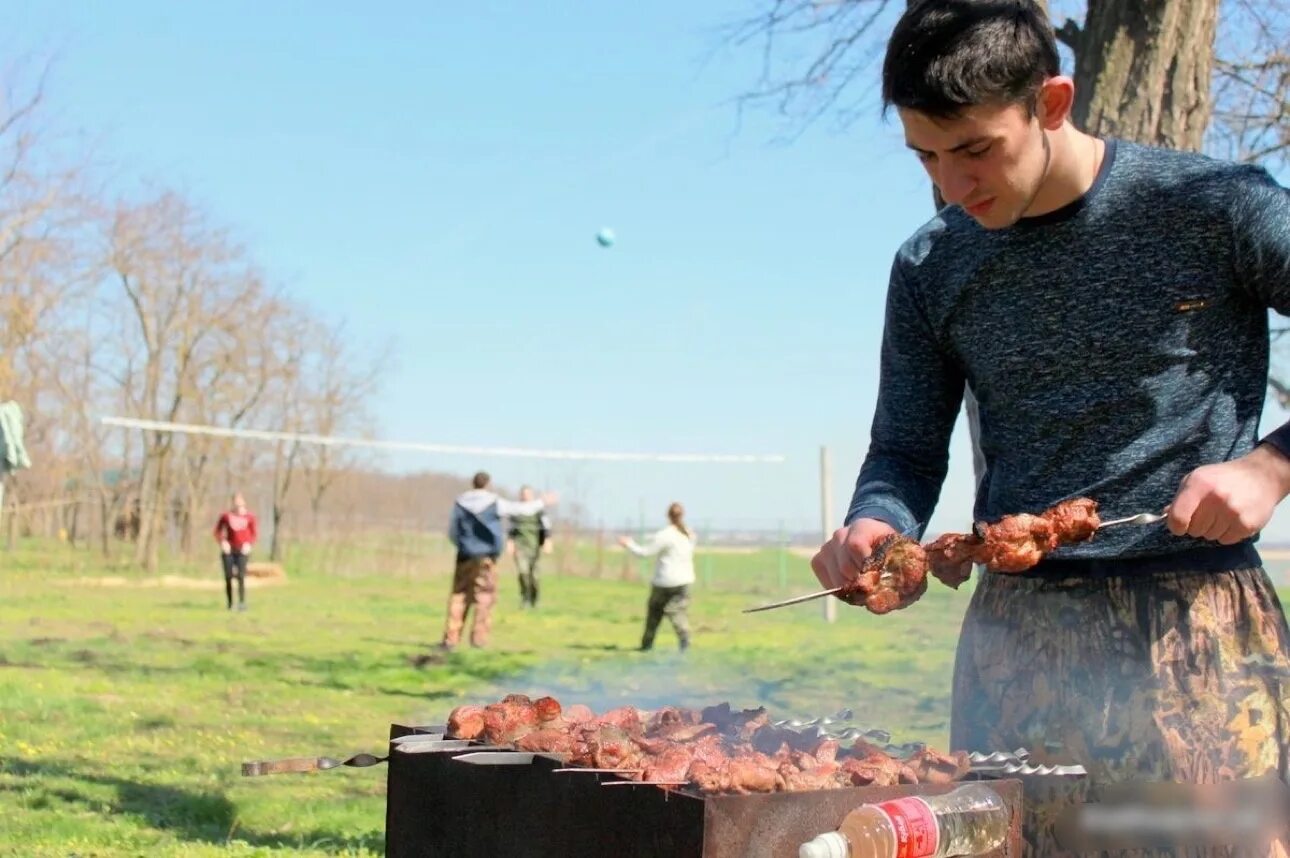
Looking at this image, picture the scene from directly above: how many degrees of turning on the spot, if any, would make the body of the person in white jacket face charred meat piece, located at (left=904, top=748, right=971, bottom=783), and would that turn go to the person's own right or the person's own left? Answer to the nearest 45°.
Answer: approximately 135° to the person's own left

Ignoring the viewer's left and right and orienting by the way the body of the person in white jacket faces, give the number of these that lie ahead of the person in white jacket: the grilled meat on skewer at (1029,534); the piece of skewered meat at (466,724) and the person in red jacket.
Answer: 1

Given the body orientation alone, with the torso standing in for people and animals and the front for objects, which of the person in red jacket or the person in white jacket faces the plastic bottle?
the person in red jacket

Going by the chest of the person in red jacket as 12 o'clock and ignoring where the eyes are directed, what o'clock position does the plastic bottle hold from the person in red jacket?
The plastic bottle is roughly at 12 o'clock from the person in red jacket.

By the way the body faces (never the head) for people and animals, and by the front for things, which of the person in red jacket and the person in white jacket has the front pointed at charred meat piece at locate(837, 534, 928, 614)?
the person in red jacket

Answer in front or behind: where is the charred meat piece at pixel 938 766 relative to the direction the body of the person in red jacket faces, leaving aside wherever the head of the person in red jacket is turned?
in front

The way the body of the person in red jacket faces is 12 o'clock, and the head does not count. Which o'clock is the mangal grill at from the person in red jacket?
The mangal grill is roughly at 12 o'clock from the person in red jacket.

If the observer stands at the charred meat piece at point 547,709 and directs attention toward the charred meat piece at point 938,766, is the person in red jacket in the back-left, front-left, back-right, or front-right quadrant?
back-left

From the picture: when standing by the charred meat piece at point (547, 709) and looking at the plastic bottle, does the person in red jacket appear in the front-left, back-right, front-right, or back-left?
back-left

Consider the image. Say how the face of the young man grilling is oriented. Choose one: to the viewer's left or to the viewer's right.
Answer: to the viewer's left

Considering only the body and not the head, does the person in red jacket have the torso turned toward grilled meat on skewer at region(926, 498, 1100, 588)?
yes

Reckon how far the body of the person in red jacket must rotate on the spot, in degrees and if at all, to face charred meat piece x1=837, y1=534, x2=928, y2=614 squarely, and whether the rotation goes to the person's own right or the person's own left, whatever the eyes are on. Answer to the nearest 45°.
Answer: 0° — they already face it

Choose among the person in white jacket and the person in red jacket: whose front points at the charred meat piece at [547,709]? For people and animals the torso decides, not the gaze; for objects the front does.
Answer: the person in red jacket

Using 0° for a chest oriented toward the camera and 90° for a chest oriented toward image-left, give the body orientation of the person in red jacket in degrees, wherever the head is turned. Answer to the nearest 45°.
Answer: approximately 0°

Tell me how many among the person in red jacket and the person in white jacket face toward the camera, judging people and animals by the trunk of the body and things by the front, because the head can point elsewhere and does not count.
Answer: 1

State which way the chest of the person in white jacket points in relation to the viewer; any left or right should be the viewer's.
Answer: facing away from the viewer and to the left of the viewer

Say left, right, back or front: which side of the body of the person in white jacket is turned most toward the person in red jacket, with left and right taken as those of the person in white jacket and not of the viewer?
front
